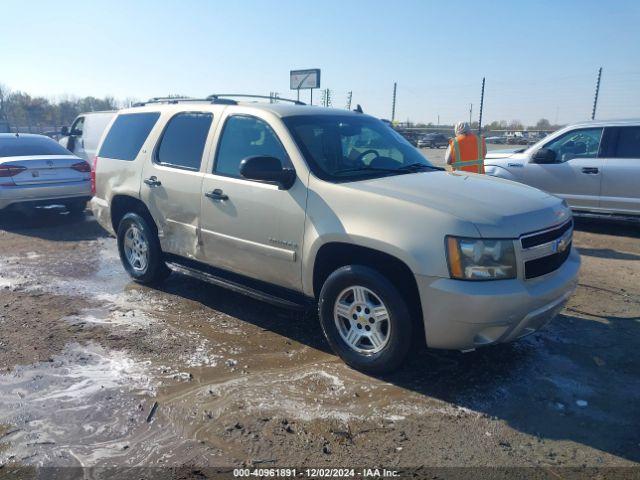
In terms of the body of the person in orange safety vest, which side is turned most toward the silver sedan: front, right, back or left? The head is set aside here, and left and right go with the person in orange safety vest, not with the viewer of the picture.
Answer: left

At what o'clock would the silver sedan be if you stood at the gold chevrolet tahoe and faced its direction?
The silver sedan is roughly at 6 o'clock from the gold chevrolet tahoe.

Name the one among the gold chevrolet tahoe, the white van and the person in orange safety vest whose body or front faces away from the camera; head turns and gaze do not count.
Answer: the person in orange safety vest

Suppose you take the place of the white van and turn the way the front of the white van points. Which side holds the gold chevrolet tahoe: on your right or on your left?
on your left

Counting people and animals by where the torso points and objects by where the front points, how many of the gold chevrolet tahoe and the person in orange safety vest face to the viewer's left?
0

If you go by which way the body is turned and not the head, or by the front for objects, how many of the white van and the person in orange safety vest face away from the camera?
1

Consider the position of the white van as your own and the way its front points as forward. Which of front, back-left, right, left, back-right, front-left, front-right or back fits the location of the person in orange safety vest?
back-left

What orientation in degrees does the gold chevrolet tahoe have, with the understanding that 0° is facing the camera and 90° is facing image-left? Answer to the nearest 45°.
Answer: approximately 315°

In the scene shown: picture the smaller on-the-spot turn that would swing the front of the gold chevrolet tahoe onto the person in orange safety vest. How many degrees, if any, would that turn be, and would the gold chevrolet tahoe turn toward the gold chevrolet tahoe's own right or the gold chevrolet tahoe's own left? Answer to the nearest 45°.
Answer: approximately 90° to the gold chevrolet tahoe's own left

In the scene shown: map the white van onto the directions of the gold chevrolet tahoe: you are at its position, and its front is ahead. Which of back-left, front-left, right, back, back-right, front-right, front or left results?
back

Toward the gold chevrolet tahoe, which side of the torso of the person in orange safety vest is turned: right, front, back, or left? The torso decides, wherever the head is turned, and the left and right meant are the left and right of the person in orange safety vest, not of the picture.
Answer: back

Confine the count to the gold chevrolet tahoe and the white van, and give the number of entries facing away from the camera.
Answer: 0

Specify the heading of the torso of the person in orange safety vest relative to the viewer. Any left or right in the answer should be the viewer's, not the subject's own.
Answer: facing away from the viewer

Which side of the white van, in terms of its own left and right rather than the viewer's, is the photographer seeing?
left
